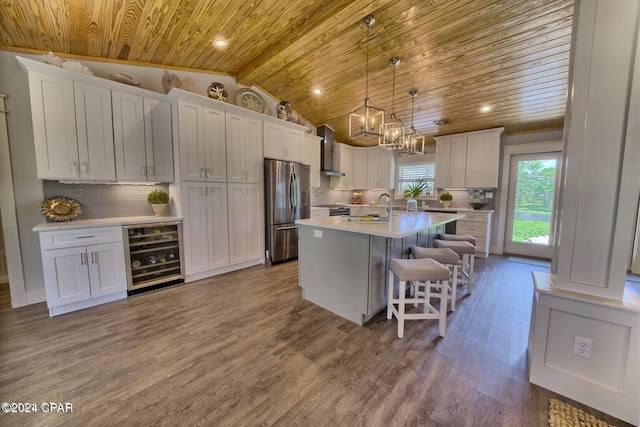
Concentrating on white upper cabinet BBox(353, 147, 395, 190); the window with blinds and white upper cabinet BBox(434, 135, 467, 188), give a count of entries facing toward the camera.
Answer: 3

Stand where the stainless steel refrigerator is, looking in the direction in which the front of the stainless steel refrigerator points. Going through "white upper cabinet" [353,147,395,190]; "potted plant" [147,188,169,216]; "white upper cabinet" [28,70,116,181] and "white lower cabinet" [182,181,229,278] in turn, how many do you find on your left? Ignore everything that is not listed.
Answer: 1

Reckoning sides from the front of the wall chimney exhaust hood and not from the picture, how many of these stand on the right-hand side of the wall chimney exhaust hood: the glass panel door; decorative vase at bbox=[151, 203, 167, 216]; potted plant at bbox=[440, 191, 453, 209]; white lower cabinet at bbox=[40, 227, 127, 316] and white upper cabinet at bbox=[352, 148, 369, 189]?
2

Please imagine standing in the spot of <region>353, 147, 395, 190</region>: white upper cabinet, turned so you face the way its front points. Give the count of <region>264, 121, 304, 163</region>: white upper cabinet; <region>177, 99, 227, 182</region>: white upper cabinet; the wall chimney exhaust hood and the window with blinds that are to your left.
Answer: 1

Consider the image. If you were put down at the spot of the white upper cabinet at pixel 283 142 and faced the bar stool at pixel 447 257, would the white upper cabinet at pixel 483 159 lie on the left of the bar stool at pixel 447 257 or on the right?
left

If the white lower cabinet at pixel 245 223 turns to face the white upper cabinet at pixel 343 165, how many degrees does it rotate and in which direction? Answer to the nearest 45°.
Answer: approximately 90° to its left

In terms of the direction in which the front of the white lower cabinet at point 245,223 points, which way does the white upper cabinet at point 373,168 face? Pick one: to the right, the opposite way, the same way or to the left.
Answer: to the right

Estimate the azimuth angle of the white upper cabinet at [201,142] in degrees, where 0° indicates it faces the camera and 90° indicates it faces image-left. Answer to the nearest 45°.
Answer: approximately 315°

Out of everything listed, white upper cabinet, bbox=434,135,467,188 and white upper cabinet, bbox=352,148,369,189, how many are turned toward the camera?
2

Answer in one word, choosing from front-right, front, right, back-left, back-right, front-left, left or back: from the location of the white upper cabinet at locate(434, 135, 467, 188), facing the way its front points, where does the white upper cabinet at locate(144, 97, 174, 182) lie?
front-right

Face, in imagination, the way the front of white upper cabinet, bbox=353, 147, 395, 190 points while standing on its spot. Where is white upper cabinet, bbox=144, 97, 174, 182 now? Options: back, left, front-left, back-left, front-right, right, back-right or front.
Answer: front-right

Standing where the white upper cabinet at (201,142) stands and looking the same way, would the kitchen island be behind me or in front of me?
in front
